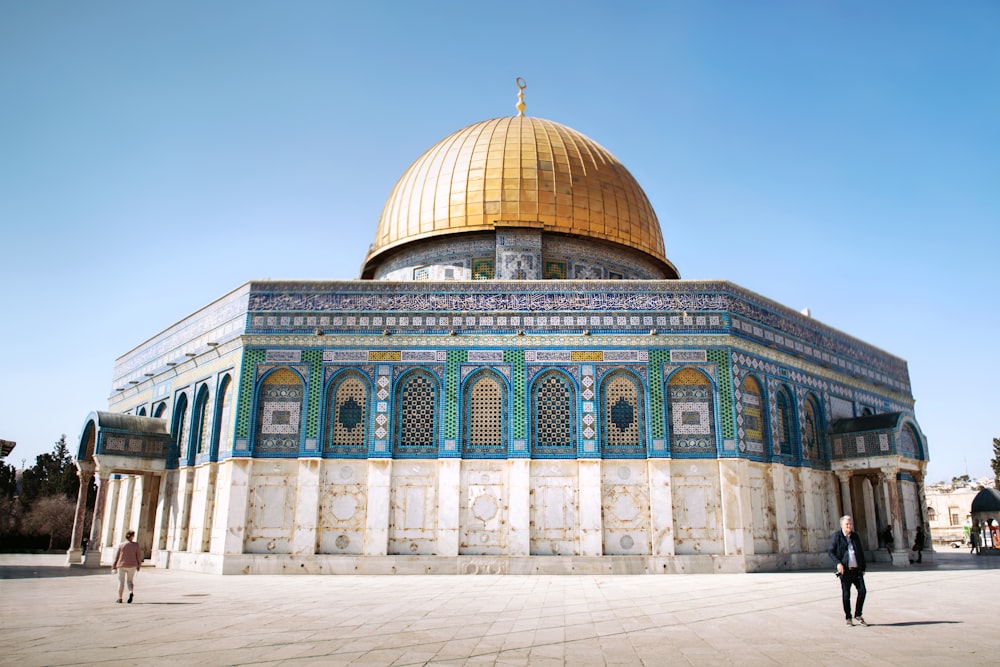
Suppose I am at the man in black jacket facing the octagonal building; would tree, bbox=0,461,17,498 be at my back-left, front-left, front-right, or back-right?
front-left

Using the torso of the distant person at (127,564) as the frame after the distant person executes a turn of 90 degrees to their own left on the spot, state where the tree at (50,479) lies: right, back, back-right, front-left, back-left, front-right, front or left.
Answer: right
